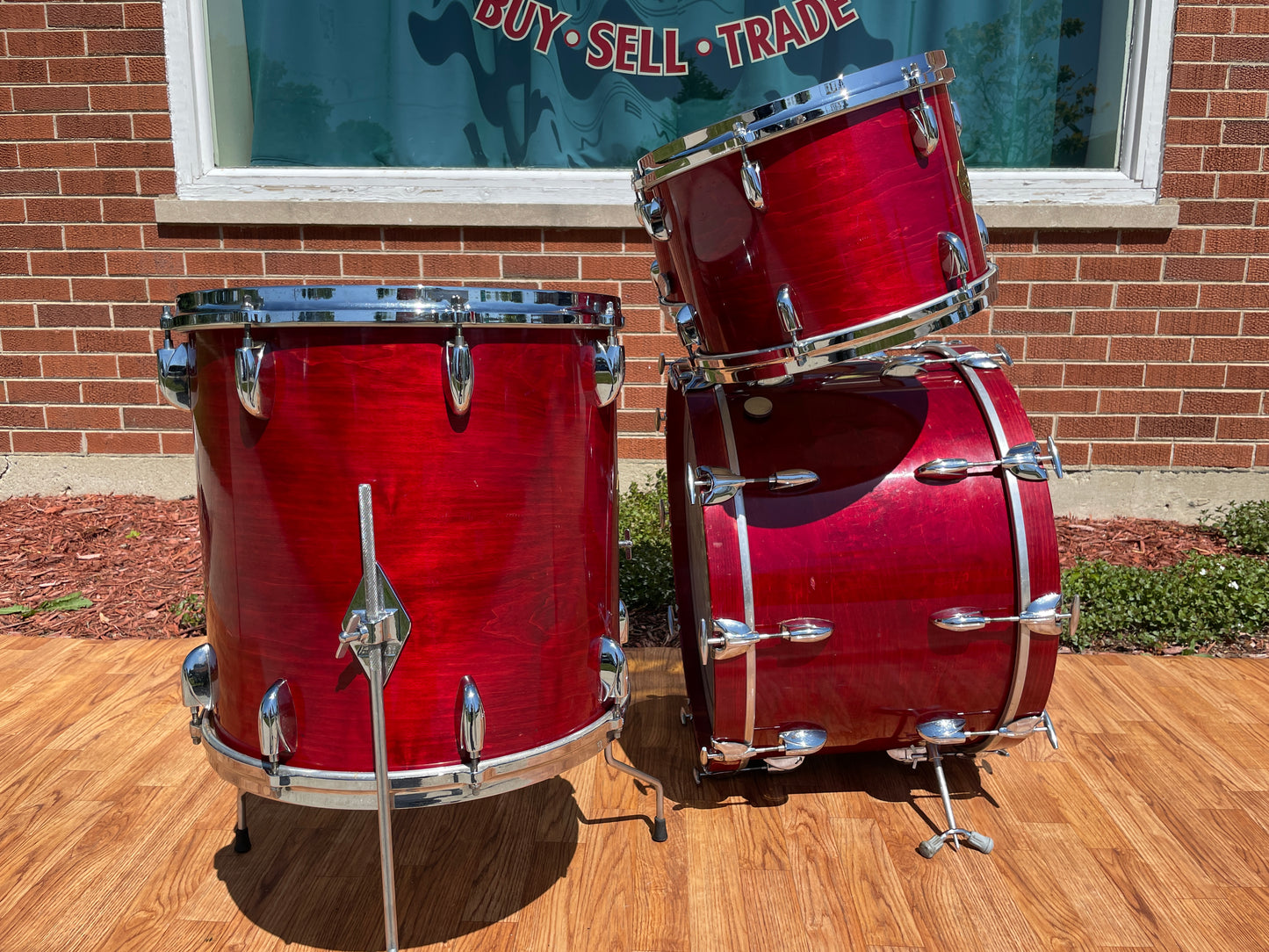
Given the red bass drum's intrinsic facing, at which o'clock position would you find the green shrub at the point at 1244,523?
The green shrub is roughly at 10 o'clock from the red bass drum.

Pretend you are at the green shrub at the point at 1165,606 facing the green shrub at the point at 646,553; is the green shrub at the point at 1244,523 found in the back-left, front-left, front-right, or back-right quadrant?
back-right

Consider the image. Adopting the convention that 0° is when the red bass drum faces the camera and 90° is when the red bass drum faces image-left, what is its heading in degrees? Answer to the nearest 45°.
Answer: approximately 270°

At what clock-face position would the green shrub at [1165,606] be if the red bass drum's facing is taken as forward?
The green shrub is roughly at 10 o'clock from the red bass drum.
